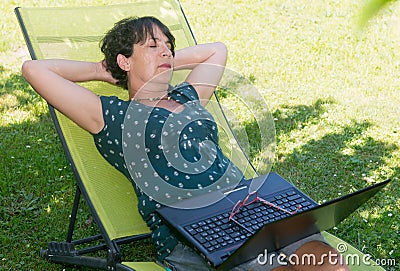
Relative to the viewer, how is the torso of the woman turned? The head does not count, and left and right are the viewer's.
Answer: facing the viewer and to the right of the viewer

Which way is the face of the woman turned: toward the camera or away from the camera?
toward the camera

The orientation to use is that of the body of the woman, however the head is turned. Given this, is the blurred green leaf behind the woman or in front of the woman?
in front
